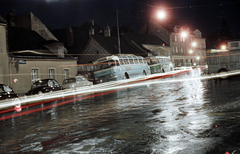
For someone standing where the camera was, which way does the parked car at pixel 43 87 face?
facing the viewer and to the left of the viewer

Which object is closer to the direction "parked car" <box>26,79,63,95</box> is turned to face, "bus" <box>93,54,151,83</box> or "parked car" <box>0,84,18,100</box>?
the parked car

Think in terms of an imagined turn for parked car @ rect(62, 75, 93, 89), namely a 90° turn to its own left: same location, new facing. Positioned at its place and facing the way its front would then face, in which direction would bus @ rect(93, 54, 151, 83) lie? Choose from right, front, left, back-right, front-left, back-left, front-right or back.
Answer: left

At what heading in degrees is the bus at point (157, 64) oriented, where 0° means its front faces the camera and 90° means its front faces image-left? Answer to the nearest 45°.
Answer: approximately 45°

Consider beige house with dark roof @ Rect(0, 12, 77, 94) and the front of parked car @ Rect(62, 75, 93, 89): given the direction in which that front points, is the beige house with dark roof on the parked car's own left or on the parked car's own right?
on the parked car's own right

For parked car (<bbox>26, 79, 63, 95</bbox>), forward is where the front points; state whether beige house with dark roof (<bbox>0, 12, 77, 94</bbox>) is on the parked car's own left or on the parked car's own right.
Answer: on the parked car's own right

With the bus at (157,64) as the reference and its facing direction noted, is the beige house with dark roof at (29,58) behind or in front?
in front

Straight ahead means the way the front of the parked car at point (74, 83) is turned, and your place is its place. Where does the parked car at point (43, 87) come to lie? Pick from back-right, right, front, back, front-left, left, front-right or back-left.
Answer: front

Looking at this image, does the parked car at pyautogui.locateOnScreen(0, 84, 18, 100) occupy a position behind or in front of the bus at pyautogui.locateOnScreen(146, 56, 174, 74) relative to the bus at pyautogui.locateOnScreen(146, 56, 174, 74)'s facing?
in front

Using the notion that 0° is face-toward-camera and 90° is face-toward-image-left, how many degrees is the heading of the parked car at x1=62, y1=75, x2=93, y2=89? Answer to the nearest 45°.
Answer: approximately 45°

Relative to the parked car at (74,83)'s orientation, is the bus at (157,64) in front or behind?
behind
